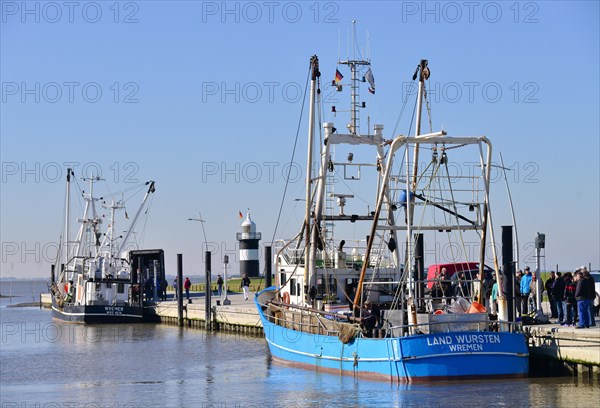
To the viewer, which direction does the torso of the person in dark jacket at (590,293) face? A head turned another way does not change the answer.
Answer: to the viewer's left

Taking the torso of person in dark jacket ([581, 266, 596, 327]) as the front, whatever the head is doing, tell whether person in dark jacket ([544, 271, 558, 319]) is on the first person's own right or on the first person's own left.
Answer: on the first person's own right
